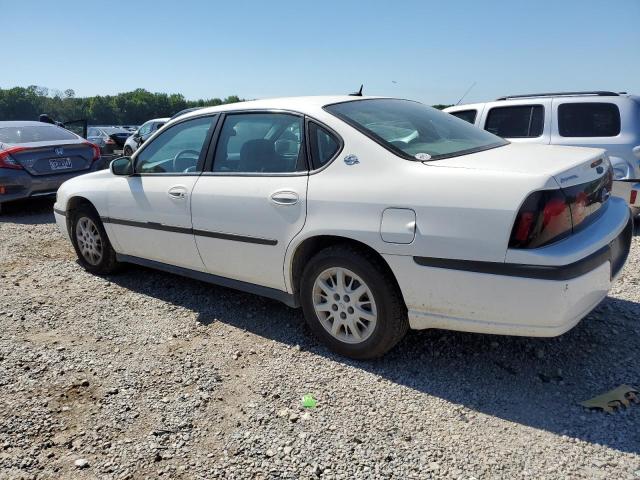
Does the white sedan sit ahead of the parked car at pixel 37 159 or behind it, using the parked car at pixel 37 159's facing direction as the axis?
behind

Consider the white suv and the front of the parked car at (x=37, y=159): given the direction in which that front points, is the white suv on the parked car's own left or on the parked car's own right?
on the parked car's own right

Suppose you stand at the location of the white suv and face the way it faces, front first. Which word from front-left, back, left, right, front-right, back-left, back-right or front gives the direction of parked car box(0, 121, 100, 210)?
front

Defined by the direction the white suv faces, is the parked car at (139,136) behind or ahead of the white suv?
ahead

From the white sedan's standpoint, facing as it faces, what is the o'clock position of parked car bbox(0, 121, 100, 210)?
The parked car is roughly at 12 o'clock from the white sedan.

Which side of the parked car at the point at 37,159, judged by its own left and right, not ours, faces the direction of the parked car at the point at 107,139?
front

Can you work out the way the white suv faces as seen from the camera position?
facing to the left of the viewer

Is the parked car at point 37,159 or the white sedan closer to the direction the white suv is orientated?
the parked car

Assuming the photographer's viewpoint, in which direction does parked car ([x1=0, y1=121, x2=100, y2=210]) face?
facing away from the viewer

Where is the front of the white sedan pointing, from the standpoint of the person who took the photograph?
facing away from the viewer and to the left of the viewer

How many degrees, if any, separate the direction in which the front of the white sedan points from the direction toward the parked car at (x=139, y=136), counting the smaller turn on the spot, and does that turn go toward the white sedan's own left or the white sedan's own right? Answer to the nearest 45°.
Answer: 0° — it already faces it

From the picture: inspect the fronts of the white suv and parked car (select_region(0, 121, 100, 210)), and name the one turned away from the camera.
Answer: the parked car

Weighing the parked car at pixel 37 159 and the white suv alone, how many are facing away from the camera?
1

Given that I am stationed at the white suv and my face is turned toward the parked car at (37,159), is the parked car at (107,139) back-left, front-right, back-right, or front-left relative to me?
front-right
